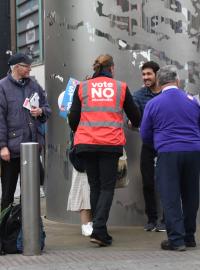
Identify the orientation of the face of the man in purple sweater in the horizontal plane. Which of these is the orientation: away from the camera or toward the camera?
away from the camera

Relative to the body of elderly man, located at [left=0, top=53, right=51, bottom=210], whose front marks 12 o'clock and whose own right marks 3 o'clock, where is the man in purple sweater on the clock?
The man in purple sweater is roughly at 11 o'clock from the elderly man.

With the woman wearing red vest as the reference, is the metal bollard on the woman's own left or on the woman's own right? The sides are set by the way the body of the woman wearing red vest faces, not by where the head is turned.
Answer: on the woman's own left

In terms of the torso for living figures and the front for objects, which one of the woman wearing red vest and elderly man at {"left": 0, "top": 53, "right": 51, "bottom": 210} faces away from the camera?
the woman wearing red vest

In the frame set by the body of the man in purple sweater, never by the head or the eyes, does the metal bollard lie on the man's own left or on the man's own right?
on the man's own left

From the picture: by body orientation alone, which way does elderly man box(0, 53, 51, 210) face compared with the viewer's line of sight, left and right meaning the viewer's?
facing the viewer and to the right of the viewer

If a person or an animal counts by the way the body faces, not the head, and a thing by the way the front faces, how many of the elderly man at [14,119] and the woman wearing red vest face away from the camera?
1

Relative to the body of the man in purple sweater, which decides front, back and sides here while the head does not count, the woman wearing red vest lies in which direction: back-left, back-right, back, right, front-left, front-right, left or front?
front-left

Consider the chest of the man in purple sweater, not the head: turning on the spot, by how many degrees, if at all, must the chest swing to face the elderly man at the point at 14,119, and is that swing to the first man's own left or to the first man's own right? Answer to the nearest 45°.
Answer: approximately 45° to the first man's own left

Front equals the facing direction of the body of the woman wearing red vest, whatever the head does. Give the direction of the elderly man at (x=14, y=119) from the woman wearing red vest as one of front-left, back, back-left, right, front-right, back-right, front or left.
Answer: left

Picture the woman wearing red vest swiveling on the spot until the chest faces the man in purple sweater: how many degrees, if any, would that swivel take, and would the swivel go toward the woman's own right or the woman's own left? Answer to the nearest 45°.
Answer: approximately 90° to the woman's own right

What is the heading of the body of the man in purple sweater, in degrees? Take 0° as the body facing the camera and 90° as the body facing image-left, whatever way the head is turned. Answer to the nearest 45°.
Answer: approximately 135°

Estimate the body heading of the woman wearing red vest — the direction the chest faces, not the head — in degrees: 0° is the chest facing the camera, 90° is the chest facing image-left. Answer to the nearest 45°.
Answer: approximately 180°
